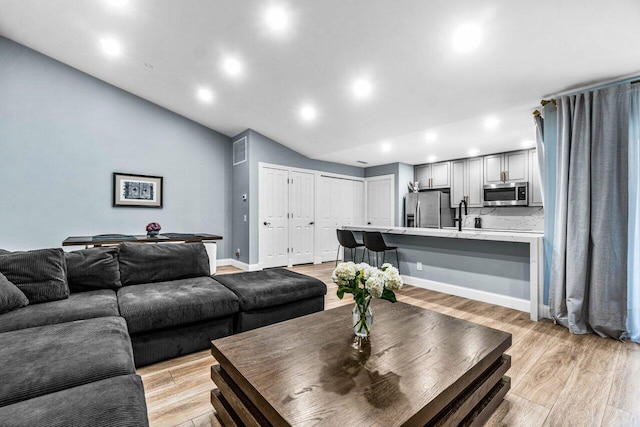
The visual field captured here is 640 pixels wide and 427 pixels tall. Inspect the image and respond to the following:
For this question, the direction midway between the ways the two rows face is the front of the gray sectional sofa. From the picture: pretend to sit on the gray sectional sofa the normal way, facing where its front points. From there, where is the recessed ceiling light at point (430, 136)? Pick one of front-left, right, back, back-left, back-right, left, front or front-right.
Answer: front-left

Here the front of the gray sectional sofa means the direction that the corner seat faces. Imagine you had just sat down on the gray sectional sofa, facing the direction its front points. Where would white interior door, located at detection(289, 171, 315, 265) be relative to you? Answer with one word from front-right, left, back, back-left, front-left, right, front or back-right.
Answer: left

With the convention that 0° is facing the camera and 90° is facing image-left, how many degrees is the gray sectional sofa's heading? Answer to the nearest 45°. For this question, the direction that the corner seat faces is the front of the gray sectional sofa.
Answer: approximately 315°

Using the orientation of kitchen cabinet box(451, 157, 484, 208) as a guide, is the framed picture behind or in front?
in front

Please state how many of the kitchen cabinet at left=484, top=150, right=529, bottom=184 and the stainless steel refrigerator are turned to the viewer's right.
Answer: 0

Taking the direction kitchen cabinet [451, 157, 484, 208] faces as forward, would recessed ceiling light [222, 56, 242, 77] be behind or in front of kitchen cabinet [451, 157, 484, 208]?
in front

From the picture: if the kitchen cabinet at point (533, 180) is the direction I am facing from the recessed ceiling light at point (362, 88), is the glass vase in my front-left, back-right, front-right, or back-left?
back-right

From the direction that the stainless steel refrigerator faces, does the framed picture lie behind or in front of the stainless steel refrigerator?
in front

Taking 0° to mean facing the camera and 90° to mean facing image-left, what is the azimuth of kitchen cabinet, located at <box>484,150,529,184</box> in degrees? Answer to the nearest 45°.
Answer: approximately 45°

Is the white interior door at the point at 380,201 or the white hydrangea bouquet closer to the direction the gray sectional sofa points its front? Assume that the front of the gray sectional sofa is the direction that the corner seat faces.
the white hydrangea bouquet
